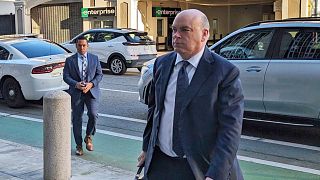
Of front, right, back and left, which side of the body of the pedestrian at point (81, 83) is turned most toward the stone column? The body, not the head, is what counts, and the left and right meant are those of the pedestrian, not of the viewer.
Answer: front

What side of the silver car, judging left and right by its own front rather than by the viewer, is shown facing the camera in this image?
left

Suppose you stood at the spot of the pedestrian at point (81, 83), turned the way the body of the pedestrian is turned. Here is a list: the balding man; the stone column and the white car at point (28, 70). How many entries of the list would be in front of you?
2

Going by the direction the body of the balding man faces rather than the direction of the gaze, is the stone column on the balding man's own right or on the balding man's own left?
on the balding man's own right

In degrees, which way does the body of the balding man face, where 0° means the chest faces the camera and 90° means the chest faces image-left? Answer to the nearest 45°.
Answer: approximately 45°

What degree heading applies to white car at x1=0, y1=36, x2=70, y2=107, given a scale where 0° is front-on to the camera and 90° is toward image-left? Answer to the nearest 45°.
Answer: approximately 135°

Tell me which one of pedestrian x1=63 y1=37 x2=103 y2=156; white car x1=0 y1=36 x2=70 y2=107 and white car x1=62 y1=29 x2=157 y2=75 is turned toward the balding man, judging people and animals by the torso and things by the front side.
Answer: the pedestrian

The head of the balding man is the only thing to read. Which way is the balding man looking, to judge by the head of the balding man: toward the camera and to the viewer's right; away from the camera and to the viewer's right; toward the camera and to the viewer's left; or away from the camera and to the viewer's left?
toward the camera and to the viewer's left

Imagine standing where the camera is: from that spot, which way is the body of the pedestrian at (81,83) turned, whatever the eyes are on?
toward the camera

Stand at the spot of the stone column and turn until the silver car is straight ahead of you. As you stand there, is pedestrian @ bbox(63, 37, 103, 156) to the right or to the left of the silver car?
left

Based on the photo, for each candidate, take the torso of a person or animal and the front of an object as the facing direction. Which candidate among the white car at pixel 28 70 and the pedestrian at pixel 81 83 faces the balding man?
the pedestrian
